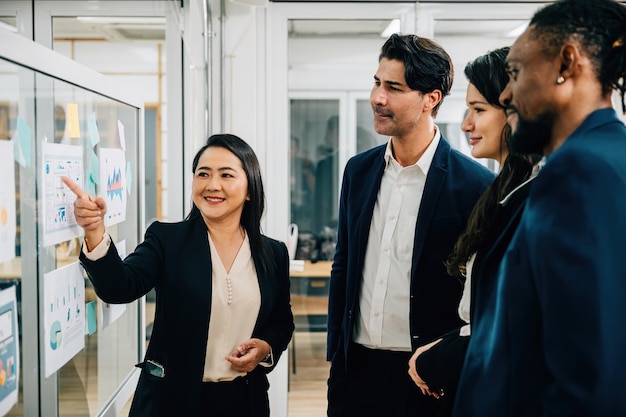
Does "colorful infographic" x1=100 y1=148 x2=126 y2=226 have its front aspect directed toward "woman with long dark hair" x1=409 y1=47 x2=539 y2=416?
yes

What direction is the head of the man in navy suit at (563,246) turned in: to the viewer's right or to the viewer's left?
to the viewer's left

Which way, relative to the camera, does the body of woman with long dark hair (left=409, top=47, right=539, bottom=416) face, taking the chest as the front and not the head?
to the viewer's left

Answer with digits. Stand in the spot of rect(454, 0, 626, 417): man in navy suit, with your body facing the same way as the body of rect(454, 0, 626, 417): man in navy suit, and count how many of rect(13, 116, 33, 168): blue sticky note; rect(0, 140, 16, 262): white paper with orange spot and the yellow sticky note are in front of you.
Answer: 3

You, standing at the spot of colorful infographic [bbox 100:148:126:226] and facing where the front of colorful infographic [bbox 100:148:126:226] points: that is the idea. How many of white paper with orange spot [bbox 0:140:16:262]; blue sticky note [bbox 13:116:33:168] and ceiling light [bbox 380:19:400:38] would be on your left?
1

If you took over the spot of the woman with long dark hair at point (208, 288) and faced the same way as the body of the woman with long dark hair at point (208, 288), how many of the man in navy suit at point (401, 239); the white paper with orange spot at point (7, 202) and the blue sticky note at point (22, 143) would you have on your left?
1

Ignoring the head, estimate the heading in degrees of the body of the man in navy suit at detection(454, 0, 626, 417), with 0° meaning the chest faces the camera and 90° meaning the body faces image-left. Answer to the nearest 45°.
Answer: approximately 90°

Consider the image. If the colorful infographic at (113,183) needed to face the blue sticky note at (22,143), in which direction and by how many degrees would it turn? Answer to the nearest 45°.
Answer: approximately 45° to its right
